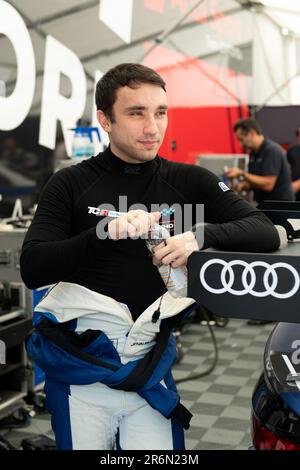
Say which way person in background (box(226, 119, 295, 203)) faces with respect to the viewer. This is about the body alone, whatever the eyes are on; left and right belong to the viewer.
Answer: facing to the left of the viewer

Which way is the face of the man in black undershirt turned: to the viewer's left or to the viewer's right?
to the viewer's right

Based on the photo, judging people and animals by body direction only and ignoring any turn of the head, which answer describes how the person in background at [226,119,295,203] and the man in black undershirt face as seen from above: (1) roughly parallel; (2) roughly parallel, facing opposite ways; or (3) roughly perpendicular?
roughly perpendicular

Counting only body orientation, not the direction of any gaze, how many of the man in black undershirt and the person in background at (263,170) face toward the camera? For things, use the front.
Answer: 1

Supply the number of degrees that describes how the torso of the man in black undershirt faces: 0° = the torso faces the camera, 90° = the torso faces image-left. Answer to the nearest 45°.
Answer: approximately 0°

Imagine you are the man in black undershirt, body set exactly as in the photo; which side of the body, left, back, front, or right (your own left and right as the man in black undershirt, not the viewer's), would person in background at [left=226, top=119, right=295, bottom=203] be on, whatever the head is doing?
back

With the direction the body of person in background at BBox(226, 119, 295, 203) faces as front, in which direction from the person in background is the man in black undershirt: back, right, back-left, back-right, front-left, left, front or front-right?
left
